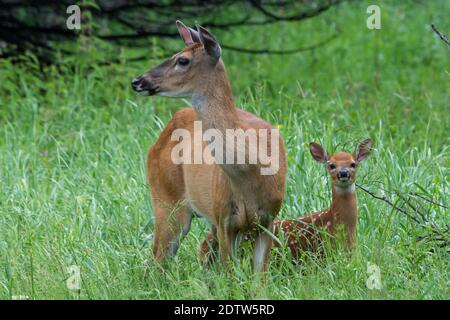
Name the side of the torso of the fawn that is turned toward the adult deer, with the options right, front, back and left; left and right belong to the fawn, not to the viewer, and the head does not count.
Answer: back

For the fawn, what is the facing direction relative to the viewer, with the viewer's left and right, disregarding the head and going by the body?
facing the viewer and to the right of the viewer
